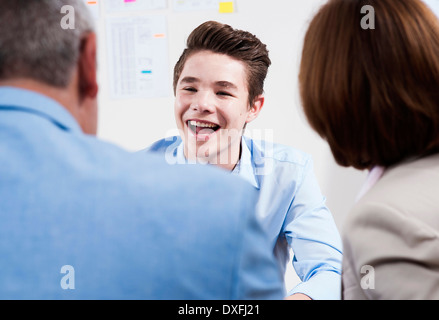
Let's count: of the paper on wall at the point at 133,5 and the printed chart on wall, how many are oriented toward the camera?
2

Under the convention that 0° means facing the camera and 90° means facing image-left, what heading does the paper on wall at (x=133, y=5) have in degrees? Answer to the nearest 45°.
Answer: approximately 0°

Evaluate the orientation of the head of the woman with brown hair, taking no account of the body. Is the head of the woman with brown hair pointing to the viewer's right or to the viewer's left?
to the viewer's left

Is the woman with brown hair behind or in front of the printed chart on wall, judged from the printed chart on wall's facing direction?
in front
